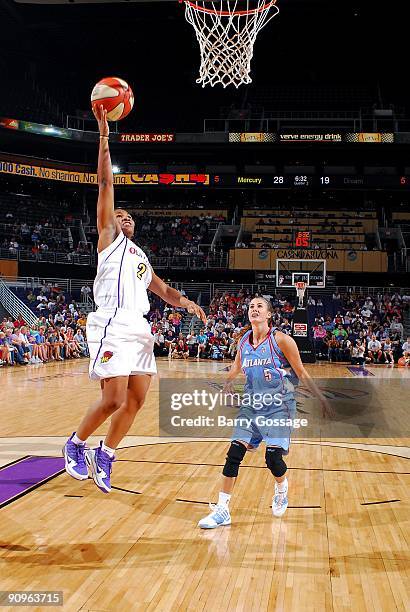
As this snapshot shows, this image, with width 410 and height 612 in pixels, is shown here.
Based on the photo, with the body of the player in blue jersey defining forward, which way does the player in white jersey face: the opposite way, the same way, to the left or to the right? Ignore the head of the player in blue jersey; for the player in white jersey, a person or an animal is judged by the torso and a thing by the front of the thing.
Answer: to the left

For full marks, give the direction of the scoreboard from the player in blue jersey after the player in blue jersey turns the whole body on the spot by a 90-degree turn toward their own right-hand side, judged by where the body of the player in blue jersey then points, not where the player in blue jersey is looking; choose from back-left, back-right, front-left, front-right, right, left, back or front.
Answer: front-right

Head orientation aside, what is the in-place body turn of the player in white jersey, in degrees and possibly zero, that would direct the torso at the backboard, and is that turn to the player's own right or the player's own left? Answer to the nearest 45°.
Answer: approximately 135° to the player's own left

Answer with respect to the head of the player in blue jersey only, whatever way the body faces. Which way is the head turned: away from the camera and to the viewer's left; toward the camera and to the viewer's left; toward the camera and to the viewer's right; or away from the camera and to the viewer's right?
toward the camera and to the viewer's left

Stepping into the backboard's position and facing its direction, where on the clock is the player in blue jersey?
The player in blue jersey is roughly at 12 o'clock from the backboard.

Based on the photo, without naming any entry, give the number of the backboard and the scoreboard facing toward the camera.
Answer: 2

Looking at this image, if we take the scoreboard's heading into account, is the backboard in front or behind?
in front

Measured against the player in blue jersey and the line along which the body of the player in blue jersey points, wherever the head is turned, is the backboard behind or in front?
behind

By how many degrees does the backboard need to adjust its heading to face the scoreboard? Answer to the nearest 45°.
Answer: approximately 180°

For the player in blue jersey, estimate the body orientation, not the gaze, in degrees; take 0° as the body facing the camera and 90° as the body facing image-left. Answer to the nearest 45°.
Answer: approximately 45°

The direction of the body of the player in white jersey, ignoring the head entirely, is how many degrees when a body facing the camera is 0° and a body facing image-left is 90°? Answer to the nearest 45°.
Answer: approximately 315°

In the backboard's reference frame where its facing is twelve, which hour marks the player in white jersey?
The player in white jersey is roughly at 12 o'clock from the backboard.

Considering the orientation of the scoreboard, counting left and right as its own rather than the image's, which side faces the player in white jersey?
front
